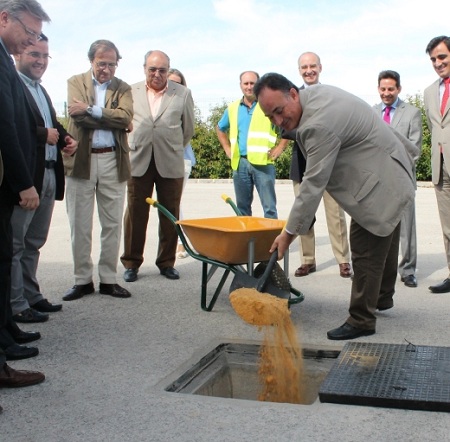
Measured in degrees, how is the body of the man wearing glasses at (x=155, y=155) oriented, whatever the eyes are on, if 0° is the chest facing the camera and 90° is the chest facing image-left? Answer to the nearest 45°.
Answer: approximately 0°

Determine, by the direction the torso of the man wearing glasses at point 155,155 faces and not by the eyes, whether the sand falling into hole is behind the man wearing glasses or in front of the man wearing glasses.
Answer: in front

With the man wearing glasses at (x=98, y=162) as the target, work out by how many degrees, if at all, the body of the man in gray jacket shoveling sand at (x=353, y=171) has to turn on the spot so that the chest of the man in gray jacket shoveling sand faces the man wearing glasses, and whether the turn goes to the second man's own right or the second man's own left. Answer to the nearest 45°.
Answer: approximately 45° to the second man's own right

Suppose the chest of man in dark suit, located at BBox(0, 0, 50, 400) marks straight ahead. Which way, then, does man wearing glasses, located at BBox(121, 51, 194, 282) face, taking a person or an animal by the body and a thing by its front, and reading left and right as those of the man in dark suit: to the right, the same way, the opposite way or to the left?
to the right

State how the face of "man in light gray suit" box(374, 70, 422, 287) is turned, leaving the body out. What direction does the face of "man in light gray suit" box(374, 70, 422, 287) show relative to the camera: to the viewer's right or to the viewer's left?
to the viewer's left

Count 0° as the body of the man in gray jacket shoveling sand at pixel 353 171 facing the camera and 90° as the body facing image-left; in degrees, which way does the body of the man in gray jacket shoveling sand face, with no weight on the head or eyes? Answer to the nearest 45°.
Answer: approximately 90°

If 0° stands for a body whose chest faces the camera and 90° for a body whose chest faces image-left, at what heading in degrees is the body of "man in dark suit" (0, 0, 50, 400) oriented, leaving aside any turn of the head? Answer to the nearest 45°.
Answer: approximately 270°

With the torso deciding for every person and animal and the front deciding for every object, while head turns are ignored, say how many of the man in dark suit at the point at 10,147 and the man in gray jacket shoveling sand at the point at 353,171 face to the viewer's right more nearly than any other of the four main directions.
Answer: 1

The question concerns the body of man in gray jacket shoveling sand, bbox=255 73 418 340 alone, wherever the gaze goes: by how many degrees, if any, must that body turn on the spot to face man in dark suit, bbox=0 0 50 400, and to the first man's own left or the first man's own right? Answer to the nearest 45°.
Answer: approximately 45° to the first man's own left

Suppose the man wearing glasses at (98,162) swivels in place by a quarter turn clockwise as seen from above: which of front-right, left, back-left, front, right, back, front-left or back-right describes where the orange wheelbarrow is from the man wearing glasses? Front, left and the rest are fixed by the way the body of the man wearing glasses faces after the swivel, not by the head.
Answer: back-left

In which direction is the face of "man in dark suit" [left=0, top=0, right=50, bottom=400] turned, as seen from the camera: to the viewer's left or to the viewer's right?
to the viewer's right
